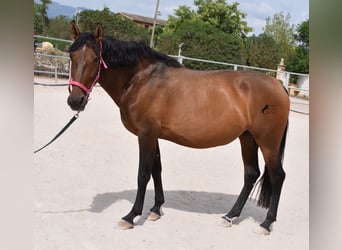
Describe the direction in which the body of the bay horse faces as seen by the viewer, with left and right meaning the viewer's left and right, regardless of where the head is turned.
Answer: facing to the left of the viewer

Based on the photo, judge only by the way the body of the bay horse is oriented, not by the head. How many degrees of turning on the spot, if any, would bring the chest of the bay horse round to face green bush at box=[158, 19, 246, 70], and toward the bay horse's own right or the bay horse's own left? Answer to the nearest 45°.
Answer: approximately 90° to the bay horse's own right

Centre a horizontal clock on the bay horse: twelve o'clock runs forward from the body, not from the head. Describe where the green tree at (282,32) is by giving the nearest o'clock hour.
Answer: The green tree is roughly at 4 o'clock from the bay horse.

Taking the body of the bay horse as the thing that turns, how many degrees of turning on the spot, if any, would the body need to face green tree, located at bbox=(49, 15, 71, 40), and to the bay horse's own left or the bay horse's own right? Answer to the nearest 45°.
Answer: approximately 45° to the bay horse's own right

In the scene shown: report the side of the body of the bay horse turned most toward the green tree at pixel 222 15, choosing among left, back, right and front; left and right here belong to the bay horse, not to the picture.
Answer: right

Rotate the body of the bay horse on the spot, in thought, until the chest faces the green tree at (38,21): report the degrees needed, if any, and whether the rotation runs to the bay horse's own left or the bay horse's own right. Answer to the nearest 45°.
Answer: approximately 45° to the bay horse's own right
